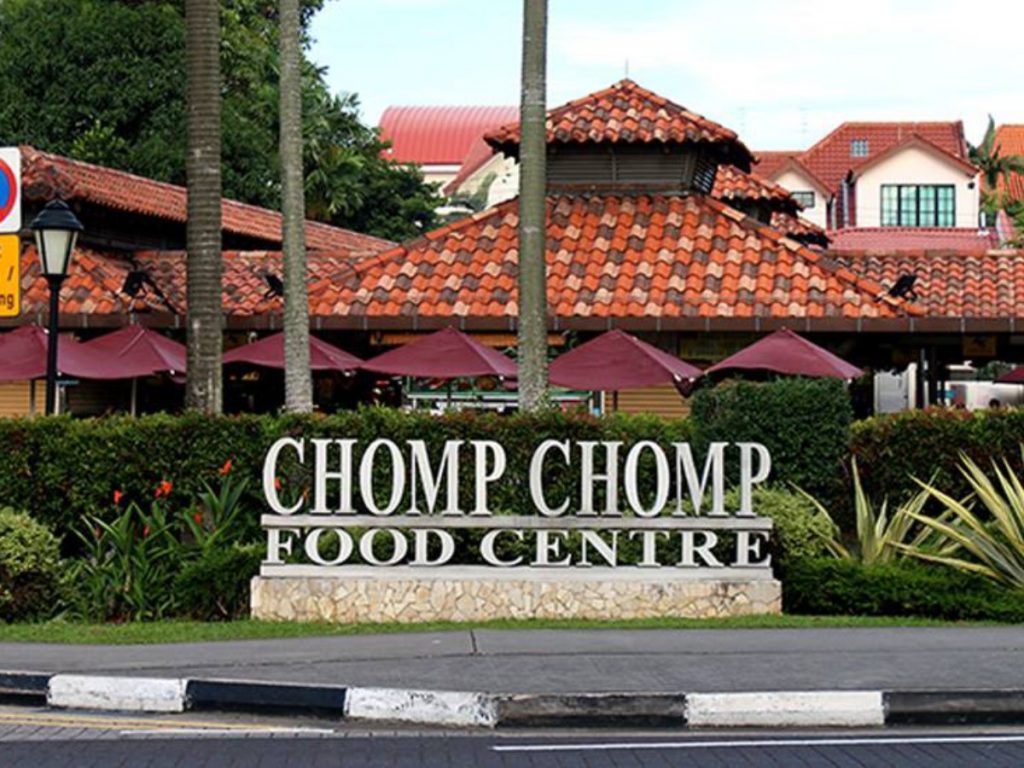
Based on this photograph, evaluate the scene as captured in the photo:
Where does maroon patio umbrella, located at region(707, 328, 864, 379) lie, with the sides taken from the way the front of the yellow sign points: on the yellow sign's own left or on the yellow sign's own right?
on the yellow sign's own left

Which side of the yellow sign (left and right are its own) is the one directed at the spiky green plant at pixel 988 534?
left

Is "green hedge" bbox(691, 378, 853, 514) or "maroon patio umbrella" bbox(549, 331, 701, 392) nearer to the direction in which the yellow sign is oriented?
the green hedge

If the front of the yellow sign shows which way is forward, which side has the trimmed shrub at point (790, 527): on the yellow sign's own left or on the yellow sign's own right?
on the yellow sign's own left

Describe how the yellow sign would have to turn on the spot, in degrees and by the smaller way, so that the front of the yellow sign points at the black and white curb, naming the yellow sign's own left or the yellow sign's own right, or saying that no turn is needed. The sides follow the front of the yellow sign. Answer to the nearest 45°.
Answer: approximately 45° to the yellow sign's own left

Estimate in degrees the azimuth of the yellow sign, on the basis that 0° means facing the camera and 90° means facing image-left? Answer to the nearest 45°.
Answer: approximately 0°
